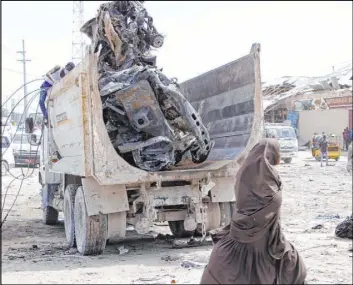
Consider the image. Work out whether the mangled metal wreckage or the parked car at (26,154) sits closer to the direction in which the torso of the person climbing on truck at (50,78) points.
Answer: the mangled metal wreckage

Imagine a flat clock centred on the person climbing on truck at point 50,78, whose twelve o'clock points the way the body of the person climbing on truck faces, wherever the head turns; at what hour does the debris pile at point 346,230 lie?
The debris pile is roughly at 1 o'clock from the person climbing on truck.

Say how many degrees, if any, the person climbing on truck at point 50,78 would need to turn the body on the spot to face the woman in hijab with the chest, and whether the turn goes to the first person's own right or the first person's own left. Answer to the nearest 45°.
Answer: approximately 90° to the first person's own right

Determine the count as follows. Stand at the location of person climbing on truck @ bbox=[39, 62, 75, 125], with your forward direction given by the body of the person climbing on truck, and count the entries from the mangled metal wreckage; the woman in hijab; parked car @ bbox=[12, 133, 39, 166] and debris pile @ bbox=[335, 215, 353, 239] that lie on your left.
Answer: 1

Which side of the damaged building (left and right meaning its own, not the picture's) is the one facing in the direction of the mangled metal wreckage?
front

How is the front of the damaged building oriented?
toward the camera

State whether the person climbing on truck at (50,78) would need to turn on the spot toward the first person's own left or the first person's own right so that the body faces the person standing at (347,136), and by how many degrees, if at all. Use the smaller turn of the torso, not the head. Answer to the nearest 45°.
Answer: approximately 45° to the first person's own left

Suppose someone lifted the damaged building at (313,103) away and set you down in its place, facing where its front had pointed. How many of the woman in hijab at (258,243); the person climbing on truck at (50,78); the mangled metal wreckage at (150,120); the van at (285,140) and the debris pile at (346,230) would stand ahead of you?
5

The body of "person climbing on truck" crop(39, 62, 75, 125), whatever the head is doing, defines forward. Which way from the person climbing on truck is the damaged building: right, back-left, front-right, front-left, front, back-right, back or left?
front-left

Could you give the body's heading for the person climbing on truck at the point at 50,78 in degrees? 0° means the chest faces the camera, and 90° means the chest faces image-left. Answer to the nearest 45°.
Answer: approximately 270°

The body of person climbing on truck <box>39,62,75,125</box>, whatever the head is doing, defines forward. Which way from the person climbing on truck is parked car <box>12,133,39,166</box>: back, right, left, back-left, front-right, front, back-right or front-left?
left

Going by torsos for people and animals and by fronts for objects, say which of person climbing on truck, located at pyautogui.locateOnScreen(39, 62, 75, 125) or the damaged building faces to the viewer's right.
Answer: the person climbing on truck

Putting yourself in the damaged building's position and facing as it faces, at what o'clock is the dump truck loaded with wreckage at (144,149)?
The dump truck loaded with wreckage is roughly at 12 o'clock from the damaged building.

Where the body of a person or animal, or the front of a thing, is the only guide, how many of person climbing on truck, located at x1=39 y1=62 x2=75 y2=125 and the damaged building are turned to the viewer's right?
1
